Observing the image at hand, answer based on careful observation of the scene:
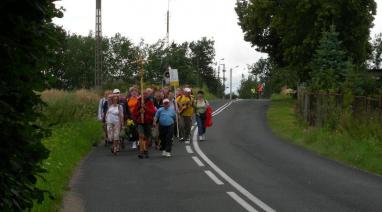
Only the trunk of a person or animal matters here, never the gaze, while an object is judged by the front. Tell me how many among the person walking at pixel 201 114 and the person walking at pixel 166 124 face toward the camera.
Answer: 2

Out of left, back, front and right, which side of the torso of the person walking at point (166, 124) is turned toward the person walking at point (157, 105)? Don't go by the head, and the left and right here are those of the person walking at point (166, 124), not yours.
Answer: back

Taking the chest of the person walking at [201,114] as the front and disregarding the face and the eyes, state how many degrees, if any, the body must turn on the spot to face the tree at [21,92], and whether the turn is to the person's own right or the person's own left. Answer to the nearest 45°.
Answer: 0° — they already face it
